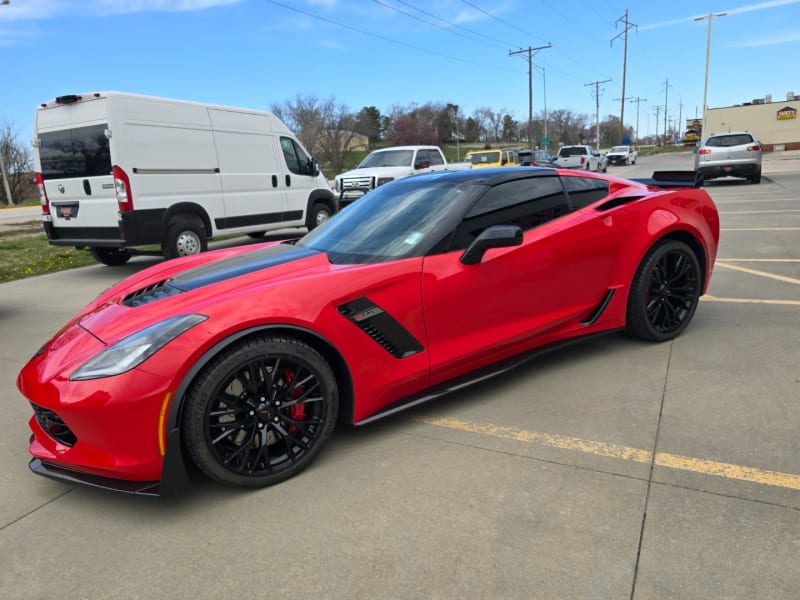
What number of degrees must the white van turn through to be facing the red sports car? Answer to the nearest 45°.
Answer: approximately 135° to its right

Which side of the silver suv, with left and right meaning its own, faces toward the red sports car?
back

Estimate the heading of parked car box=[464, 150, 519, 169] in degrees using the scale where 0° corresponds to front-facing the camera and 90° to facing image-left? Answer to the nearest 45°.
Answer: approximately 45°

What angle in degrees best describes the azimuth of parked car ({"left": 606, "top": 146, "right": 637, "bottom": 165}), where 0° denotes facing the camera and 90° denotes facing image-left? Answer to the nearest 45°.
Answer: approximately 45°

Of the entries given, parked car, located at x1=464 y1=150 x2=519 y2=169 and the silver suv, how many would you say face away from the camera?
1

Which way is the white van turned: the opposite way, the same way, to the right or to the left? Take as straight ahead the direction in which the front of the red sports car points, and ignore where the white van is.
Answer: the opposite way

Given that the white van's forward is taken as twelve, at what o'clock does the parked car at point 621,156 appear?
The parked car is roughly at 12 o'clock from the white van.

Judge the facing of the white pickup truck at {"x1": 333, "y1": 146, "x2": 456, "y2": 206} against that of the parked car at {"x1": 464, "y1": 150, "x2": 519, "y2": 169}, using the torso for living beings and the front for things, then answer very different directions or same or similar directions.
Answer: same or similar directions

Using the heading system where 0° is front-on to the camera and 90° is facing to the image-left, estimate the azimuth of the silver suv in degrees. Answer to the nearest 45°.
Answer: approximately 180°

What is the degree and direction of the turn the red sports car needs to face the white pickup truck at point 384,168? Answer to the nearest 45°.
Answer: approximately 135° to its right

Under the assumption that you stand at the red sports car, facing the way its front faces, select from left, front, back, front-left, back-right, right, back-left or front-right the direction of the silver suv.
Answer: back

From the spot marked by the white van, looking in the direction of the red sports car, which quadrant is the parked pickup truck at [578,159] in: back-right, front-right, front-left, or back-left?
back-left

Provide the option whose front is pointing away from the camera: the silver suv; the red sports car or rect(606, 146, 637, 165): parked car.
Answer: the silver suv

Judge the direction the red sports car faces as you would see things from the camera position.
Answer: facing the viewer and to the left of the viewer

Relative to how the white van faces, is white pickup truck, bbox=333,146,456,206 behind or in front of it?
in front

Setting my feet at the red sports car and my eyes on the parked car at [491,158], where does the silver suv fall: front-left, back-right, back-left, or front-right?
front-right

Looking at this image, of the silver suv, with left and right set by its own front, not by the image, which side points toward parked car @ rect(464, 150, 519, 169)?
left

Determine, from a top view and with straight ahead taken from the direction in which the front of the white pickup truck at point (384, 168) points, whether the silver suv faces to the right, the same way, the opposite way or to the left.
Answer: the opposite way

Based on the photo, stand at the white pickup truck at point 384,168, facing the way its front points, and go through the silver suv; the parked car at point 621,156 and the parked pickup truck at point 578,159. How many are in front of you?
0
